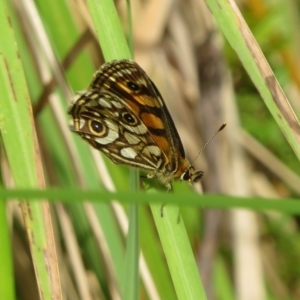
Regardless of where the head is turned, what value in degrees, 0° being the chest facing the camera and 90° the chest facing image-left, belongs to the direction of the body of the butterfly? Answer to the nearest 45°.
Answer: approximately 270°
